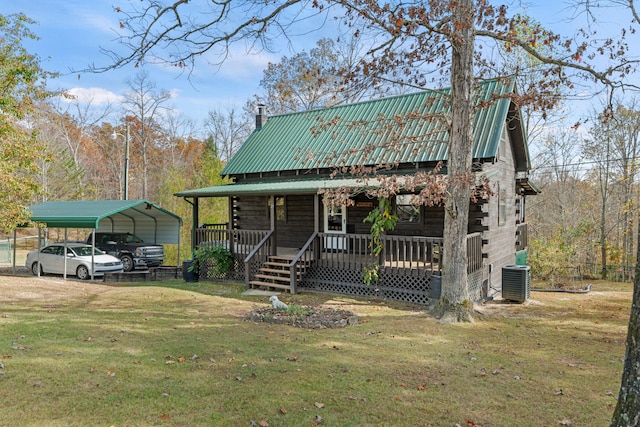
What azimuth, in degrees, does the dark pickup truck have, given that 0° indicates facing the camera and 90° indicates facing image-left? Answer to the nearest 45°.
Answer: approximately 315°

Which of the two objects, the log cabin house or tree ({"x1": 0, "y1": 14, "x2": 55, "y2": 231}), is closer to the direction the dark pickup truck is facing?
the log cabin house

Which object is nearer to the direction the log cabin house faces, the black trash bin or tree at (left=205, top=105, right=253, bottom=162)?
the black trash bin

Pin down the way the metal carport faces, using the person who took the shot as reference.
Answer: facing the viewer and to the right of the viewer

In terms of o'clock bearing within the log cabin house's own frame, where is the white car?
The white car is roughly at 2 o'clock from the log cabin house.

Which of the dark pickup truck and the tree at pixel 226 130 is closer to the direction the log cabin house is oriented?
the dark pickup truck

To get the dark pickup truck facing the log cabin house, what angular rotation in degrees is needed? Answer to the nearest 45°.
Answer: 0° — it already faces it
